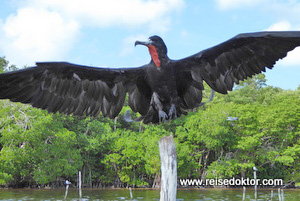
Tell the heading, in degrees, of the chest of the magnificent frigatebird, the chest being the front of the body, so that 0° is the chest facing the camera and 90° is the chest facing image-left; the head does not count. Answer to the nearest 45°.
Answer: approximately 0°
